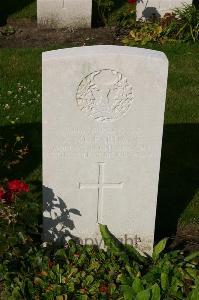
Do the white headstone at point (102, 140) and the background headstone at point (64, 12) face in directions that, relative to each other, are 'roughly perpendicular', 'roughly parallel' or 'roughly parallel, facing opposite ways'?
roughly parallel

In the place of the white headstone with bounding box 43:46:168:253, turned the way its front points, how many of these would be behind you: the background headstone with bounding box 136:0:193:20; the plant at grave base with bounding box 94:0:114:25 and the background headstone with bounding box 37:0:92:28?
3

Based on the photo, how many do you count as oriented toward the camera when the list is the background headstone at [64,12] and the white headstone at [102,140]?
2

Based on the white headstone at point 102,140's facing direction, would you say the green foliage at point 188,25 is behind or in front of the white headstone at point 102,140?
behind

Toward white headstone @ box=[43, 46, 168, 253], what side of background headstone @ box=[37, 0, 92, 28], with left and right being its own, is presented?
front

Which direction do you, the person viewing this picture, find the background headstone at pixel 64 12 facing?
facing the viewer

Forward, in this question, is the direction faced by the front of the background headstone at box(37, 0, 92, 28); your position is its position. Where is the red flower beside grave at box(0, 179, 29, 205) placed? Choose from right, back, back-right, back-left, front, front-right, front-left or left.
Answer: front

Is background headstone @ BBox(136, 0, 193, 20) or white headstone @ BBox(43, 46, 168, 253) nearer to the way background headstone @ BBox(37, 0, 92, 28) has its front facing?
the white headstone

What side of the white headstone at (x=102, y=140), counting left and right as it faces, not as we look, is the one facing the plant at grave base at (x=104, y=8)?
back

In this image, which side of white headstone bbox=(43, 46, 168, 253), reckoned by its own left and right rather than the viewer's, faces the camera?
front

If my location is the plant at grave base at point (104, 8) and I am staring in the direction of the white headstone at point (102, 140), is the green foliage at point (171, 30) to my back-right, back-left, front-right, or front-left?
front-left

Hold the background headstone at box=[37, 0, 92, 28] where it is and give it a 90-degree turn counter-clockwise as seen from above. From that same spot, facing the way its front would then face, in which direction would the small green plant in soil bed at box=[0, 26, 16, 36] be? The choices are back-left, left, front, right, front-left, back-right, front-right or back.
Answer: back

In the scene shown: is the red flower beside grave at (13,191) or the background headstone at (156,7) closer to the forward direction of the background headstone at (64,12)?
the red flower beside grave

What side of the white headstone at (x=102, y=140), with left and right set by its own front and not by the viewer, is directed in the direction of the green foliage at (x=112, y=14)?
back
